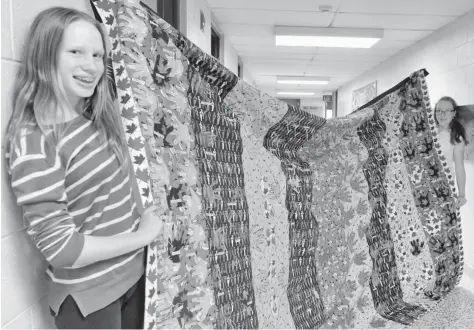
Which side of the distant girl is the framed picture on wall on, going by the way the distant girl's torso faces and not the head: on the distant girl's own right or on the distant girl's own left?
on the distant girl's own right

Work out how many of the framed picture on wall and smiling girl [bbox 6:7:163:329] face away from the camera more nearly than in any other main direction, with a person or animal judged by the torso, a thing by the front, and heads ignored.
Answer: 0

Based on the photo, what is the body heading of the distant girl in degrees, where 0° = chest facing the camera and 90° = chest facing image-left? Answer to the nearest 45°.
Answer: approximately 45°

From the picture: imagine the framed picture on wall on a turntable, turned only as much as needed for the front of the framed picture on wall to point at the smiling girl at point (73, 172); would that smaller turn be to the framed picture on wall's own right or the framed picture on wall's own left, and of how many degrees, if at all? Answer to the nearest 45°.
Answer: approximately 45° to the framed picture on wall's own left

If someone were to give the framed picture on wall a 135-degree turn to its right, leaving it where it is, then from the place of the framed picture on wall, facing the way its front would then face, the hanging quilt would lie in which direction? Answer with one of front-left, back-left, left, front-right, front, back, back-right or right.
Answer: back

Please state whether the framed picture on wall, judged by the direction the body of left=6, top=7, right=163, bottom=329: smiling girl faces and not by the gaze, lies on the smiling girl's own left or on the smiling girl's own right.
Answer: on the smiling girl's own left

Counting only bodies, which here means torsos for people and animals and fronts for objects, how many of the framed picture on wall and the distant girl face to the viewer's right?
0

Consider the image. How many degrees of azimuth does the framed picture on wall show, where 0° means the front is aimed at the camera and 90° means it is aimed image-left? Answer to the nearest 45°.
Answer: approximately 45°

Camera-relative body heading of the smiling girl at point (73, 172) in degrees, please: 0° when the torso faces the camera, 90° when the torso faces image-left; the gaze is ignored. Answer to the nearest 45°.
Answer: approximately 315°

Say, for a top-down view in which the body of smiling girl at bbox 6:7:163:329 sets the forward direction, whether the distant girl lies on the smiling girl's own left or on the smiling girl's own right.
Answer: on the smiling girl's own left
